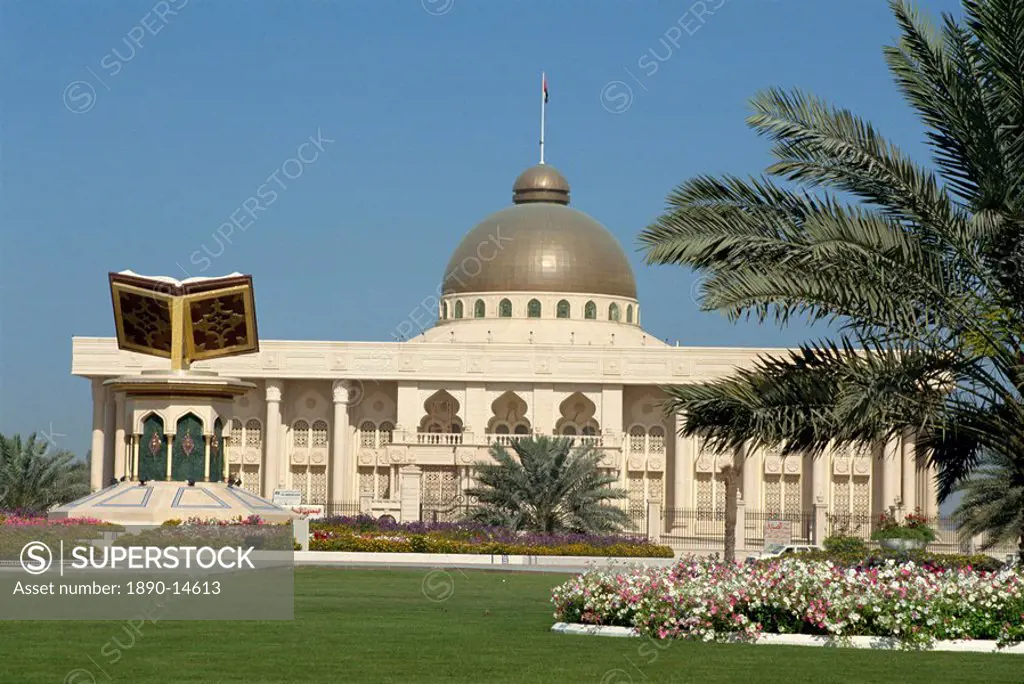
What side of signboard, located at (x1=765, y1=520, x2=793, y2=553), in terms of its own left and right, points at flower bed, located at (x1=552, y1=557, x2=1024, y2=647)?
front

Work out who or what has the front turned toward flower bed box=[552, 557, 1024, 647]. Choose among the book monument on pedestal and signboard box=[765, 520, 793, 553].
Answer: the signboard

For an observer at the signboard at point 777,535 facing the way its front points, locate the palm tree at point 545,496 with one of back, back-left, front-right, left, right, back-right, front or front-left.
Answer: front-right

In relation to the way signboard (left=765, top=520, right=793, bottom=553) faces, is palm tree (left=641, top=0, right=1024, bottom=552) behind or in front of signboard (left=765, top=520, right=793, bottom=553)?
in front

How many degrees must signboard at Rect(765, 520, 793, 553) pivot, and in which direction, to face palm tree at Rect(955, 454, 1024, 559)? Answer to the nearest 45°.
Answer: approximately 45° to its left

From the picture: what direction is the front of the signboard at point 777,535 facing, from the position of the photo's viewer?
facing the viewer

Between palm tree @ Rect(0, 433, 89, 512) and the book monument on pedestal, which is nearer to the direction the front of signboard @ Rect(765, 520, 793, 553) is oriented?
the book monument on pedestal
